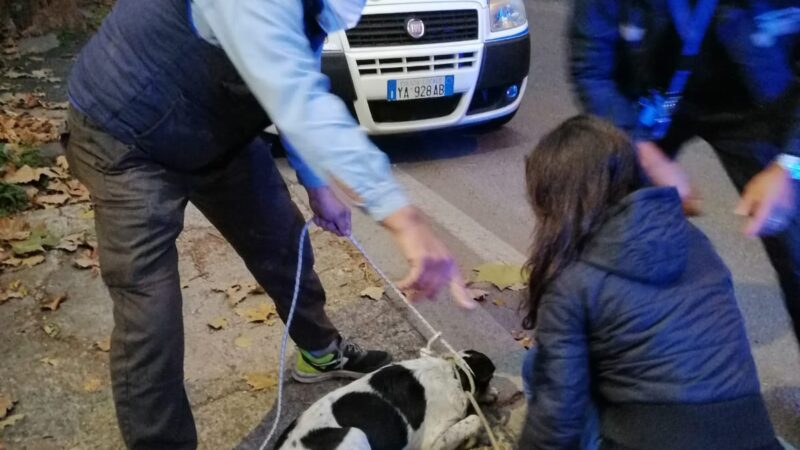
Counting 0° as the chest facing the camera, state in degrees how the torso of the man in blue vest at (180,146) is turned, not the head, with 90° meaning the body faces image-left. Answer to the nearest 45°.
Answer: approximately 270°

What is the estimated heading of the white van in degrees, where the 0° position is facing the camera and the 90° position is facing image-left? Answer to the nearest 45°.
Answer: approximately 0°

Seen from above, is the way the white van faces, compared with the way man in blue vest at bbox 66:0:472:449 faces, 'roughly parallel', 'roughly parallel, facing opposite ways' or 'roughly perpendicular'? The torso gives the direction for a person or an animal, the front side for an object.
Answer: roughly perpendicular

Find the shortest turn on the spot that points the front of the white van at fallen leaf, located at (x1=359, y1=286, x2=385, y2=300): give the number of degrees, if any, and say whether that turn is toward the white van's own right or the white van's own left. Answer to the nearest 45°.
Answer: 0° — it already faces it

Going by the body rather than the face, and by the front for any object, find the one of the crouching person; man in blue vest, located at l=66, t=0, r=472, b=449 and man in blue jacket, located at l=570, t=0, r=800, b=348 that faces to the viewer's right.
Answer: man in blue vest, located at l=66, t=0, r=472, b=449

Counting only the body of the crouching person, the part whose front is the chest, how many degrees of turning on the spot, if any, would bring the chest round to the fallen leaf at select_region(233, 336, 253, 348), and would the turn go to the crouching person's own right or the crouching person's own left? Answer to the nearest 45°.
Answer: approximately 45° to the crouching person's own left

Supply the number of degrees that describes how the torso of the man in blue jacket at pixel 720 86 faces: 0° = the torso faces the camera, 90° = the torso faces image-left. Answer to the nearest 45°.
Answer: approximately 0°

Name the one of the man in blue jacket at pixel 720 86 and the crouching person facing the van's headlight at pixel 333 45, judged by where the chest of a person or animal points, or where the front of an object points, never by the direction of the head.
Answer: the crouching person

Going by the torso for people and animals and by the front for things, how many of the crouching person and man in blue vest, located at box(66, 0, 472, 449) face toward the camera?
0

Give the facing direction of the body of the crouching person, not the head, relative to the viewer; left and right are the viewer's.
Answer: facing away from the viewer and to the left of the viewer

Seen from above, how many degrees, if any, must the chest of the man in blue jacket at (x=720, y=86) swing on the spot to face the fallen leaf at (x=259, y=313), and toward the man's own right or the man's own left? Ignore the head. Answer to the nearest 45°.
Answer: approximately 90° to the man's own right

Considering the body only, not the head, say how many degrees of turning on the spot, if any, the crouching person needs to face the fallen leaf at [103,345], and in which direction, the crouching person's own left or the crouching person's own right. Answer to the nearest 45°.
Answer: approximately 45° to the crouching person's own left

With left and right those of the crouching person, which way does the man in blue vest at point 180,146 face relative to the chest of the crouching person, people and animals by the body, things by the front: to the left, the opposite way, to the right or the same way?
to the right

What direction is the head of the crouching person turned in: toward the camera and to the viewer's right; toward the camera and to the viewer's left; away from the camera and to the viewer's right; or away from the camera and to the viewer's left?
away from the camera and to the viewer's left

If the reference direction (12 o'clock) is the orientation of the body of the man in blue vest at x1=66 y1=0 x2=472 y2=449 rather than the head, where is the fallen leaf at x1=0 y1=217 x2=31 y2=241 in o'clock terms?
The fallen leaf is roughly at 8 o'clock from the man in blue vest.
